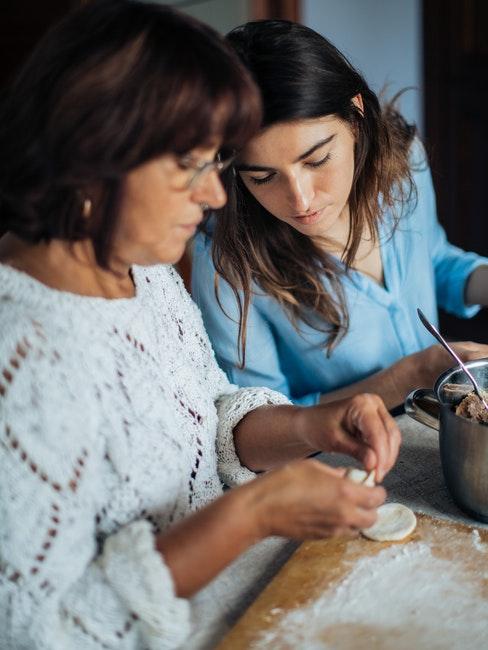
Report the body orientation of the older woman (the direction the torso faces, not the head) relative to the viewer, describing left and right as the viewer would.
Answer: facing the viewer and to the right of the viewer

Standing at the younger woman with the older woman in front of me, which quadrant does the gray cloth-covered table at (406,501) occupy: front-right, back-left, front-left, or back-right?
front-left

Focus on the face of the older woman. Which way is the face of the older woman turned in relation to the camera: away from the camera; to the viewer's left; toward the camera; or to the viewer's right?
to the viewer's right

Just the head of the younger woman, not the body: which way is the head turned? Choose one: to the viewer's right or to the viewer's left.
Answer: to the viewer's left
